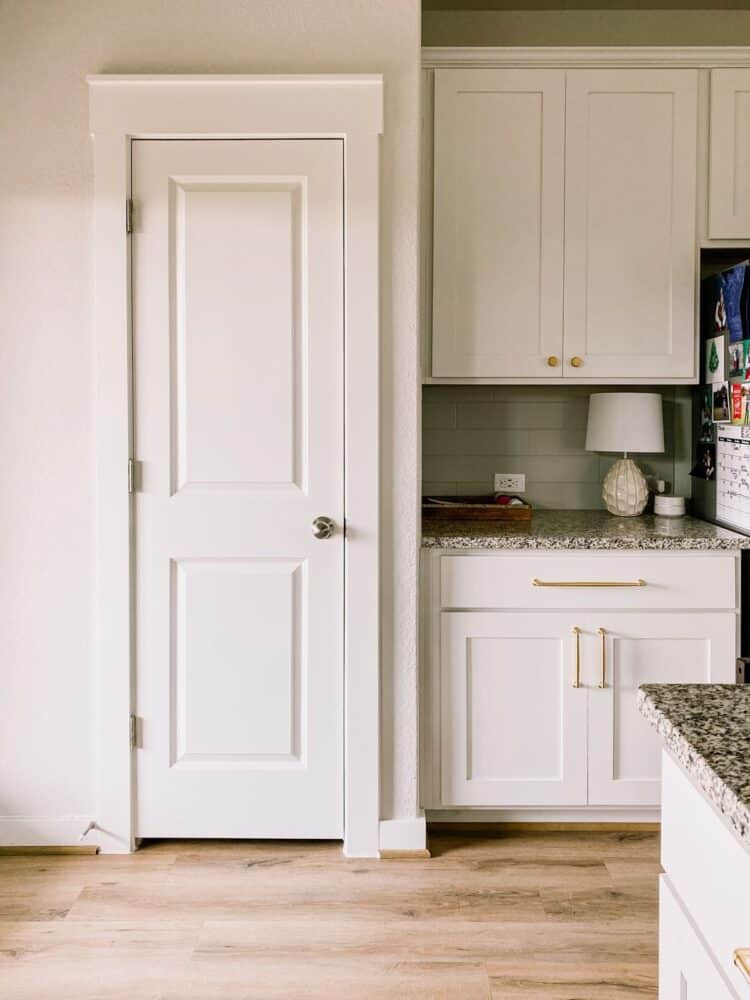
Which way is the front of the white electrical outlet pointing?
toward the camera

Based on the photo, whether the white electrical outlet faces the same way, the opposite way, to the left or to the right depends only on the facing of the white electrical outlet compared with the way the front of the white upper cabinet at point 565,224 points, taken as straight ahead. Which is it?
the same way

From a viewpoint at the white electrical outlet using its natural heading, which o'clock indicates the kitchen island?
The kitchen island is roughly at 12 o'clock from the white electrical outlet.

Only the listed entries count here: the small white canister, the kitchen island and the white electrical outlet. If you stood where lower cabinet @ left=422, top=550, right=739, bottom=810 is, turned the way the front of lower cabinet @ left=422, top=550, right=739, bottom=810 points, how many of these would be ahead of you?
1

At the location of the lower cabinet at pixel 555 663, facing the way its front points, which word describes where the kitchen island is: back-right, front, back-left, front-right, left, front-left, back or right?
front

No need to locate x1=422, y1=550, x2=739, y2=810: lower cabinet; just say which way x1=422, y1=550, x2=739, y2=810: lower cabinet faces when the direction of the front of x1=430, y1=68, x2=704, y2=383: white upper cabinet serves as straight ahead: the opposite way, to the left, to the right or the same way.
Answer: the same way

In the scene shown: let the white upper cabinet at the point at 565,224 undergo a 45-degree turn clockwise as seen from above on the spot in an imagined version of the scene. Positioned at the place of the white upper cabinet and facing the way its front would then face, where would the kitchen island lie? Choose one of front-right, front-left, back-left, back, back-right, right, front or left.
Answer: front-left

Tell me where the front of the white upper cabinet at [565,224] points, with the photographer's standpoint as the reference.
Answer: facing the viewer

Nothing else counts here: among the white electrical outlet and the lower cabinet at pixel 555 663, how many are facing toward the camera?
2
